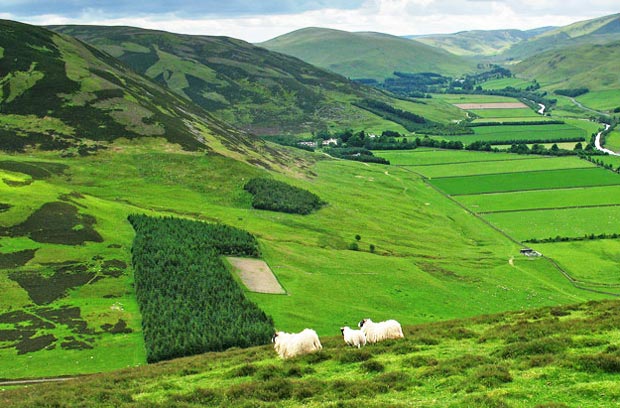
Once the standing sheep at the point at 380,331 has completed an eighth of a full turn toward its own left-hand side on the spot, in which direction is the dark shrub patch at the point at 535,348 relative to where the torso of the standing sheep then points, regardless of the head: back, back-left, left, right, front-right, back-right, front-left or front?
left

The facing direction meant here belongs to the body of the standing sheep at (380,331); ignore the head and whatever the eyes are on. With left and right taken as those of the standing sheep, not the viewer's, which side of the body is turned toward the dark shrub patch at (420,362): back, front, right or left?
left

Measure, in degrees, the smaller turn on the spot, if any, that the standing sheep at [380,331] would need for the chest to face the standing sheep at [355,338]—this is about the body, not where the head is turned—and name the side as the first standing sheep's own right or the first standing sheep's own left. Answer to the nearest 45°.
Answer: approximately 45° to the first standing sheep's own left

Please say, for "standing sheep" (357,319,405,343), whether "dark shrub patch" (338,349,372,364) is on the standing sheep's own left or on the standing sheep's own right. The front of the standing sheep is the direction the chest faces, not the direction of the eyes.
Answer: on the standing sheep's own left

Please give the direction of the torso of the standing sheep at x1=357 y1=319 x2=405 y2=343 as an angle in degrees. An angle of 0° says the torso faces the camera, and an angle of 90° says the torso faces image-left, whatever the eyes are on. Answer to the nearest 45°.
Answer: approximately 90°

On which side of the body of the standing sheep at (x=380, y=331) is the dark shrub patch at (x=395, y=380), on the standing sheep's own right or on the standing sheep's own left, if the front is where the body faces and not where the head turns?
on the standing sheep's own left

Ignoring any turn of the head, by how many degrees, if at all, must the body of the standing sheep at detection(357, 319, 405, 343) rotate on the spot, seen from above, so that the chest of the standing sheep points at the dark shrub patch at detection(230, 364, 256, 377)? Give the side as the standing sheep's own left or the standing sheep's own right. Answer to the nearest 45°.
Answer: approximately 45° to the standing sheep's own left

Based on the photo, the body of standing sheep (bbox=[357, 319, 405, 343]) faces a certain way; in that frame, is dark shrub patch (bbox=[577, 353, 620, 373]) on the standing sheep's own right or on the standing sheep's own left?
on the standing sheep's own left
